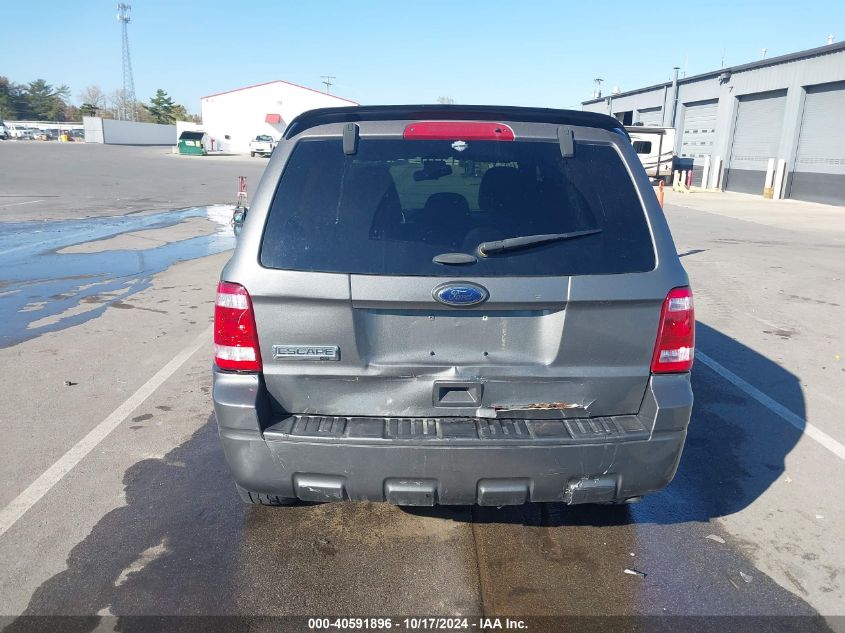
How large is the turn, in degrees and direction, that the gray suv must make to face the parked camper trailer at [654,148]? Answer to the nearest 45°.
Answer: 0° — it already faces it

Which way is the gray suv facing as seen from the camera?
away from the camera
